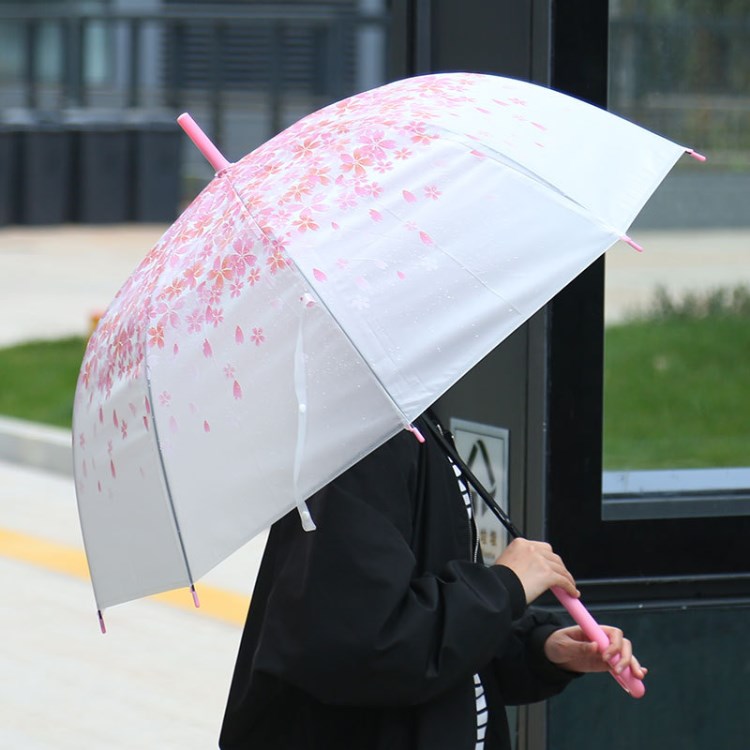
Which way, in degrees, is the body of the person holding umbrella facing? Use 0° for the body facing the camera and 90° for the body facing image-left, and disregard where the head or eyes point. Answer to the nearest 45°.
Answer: approximately 270°
